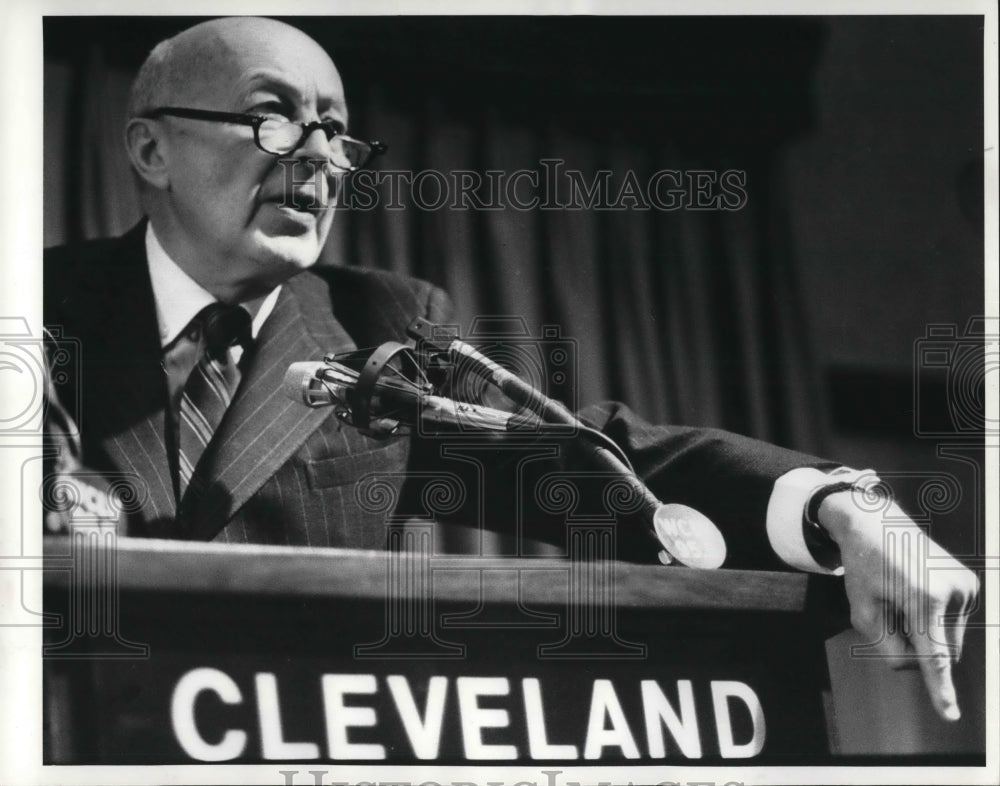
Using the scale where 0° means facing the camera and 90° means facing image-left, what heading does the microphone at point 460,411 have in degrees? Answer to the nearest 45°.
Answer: approximately 90°

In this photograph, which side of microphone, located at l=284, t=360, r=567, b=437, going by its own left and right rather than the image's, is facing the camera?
left
